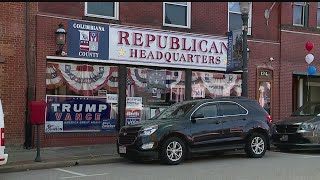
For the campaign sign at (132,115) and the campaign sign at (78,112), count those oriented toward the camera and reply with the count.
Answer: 2

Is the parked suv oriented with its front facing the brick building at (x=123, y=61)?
no

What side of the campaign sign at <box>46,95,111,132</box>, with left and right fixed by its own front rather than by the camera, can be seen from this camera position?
front

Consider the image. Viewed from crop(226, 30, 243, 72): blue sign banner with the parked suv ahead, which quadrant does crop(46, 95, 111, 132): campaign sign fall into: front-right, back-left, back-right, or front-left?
front-right

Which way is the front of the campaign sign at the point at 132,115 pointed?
toward the camera

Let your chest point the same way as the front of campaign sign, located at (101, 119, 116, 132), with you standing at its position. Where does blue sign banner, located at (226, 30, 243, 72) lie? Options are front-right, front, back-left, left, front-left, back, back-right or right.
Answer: left

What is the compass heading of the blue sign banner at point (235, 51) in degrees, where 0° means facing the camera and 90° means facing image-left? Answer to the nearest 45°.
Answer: approximately 0°

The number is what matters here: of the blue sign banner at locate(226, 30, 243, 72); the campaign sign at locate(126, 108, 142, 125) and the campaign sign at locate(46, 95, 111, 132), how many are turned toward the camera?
3

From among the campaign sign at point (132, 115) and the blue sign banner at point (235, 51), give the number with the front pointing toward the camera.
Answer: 2

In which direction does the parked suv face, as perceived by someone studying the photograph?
facing the viewer and to the left of the viewer

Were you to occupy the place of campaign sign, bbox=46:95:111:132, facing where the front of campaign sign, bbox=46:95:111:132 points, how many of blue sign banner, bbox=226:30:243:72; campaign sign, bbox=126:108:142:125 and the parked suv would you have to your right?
0

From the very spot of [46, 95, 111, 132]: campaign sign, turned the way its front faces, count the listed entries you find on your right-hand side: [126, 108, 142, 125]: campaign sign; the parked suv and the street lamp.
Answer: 0

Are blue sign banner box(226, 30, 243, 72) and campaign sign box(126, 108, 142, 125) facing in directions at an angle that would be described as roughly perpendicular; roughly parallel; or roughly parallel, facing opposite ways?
roughly parallel
